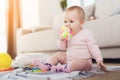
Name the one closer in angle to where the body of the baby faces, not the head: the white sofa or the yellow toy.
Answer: the yellow toy

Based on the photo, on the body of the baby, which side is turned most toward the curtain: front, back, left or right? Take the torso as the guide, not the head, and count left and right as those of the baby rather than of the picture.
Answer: right

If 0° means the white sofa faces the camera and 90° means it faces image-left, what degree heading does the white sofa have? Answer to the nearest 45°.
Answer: approximately 45°

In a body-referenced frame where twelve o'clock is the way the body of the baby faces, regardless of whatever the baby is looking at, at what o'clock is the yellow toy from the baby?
The yellow toy is roughly at 2 o'clock from the baby.

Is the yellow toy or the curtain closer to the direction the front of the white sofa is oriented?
the yellow toy

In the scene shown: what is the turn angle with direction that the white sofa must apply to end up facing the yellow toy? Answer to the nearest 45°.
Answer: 0° — it already faces it

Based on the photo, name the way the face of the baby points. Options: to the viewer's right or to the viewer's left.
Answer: to the viewer's left

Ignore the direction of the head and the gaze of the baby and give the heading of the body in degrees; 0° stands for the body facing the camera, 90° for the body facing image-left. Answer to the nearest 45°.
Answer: approximately 45°

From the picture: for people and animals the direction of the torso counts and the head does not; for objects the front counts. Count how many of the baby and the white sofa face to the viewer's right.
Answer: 0

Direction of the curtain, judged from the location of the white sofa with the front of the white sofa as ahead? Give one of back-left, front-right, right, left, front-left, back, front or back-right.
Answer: right
